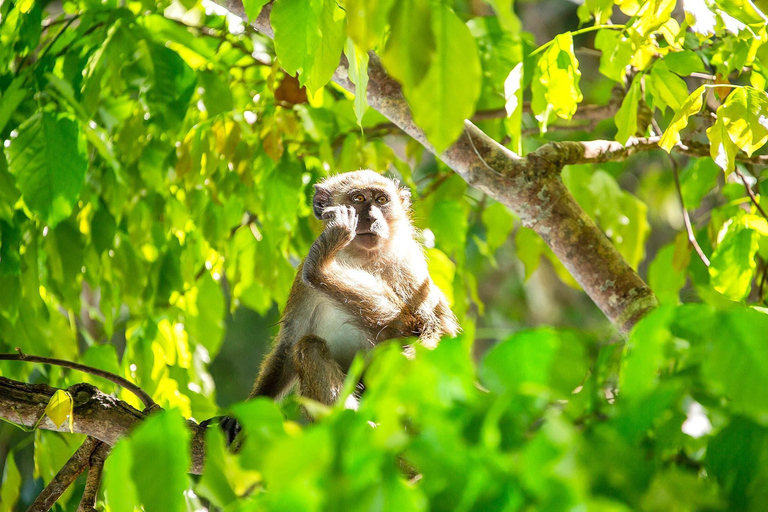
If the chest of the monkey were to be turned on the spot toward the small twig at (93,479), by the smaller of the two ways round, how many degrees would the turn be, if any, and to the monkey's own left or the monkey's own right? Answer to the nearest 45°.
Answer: approximately 90° to the monkey's own right

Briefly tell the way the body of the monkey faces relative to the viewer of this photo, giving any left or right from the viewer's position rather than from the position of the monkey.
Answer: facing the viewer and to the right of the viewer

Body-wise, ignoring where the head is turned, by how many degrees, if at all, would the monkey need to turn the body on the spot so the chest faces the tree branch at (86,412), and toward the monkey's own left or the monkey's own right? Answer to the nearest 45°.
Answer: approximately 90° to the monkey's own right

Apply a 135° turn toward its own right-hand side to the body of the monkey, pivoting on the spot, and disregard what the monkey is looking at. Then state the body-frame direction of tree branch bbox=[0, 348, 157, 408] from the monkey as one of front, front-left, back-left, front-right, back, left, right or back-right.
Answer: front-left
